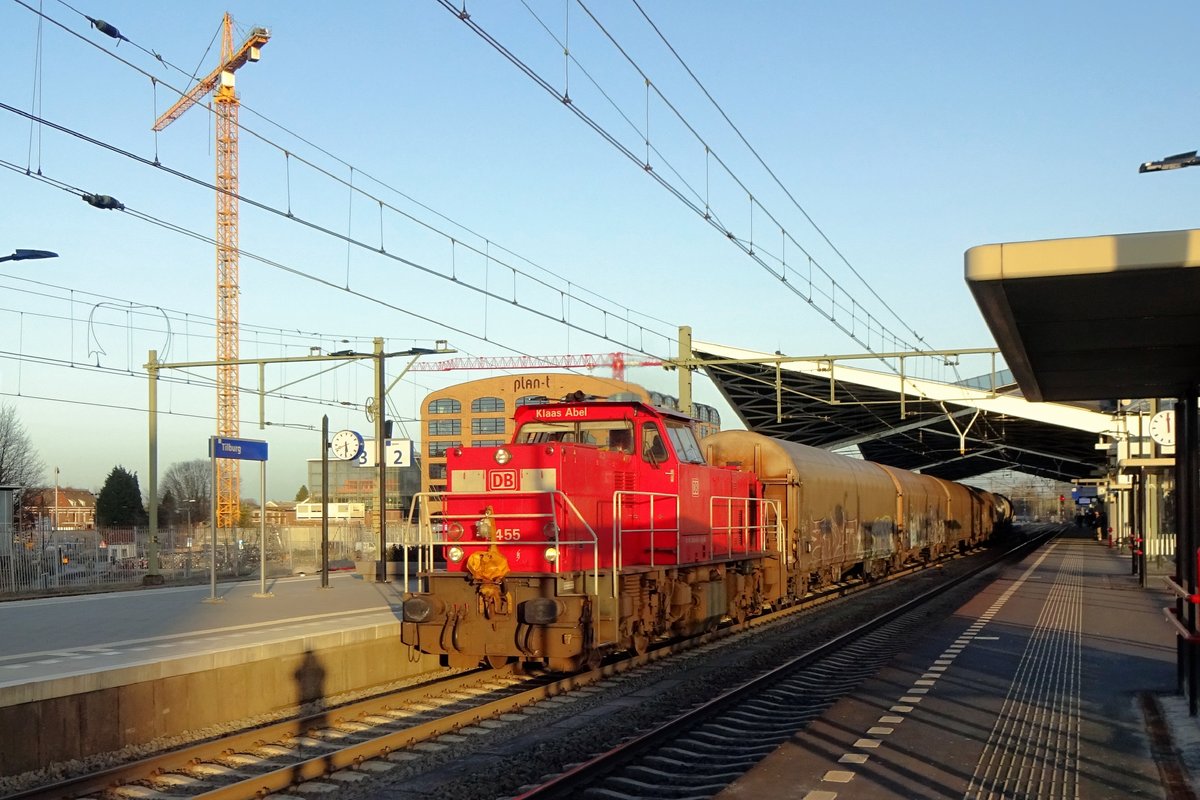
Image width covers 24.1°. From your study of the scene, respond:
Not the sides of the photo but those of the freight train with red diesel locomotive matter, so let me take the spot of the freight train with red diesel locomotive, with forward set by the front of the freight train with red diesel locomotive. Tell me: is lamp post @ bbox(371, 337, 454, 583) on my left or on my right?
on my right

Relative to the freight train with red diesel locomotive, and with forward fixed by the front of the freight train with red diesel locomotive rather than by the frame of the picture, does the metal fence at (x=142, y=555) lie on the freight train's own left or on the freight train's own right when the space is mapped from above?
on the freight train's own right

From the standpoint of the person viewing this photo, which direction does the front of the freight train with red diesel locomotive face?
facing the viewer and to the left of the viewer
